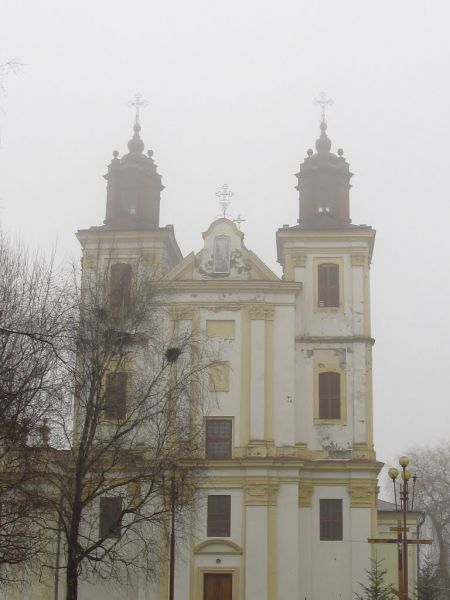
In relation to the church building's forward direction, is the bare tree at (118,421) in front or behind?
in front

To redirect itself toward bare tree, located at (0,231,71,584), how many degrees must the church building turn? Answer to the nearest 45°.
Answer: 0° — it already faces it

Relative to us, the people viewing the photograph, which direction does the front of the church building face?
facing the viewer
